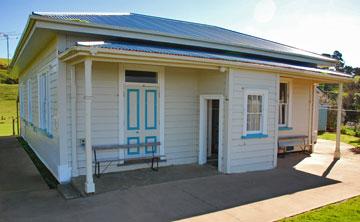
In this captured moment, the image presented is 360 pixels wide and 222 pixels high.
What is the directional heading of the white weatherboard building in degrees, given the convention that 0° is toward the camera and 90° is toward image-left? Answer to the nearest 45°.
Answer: approximately 315°

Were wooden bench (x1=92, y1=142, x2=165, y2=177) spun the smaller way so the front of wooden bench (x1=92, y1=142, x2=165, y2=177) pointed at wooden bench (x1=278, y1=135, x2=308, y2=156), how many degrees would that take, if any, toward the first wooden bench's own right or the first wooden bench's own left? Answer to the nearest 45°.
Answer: approximately 45° to the first wooden bench's own left

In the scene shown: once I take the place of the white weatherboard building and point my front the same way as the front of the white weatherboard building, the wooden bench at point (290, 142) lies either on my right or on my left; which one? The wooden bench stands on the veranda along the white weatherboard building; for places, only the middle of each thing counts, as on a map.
on my left

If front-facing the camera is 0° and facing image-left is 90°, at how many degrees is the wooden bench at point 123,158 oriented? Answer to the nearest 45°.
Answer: approximately 315°
